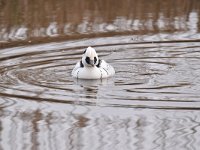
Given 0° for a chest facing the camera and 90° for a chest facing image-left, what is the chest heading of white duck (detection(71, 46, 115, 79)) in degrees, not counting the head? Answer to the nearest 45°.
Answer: approximately 0°
